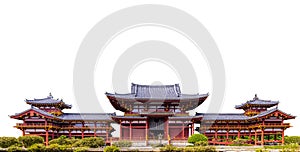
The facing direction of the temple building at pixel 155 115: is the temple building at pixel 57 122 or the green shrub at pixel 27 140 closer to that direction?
the green shrub

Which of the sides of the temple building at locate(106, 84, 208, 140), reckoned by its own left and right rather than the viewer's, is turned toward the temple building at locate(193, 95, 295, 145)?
left

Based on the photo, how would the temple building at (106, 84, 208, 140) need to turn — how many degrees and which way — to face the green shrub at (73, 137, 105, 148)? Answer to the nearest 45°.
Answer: approximately 45° to its right

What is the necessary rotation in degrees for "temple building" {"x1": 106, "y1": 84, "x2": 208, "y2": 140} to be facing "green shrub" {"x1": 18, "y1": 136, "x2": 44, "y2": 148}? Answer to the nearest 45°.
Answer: approximately 45° to its right

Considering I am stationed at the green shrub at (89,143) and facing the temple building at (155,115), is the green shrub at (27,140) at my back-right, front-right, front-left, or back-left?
back-left

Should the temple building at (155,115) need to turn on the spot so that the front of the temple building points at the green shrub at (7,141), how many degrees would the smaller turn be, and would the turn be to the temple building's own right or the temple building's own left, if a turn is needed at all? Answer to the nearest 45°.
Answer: approximately 45° to the temple building's own right

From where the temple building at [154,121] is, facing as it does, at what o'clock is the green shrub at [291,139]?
The green shrub is roughly at 9 o'clock from the temple building.

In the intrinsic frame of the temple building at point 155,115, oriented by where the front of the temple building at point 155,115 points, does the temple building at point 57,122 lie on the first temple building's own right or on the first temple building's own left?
on the first temple building's own right

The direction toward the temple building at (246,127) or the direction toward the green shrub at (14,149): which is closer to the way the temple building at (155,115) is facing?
the green shrub

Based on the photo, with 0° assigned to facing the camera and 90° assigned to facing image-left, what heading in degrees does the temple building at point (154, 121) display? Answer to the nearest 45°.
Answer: approximately 0°

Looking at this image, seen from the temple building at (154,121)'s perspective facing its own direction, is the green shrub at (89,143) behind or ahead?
ahead
